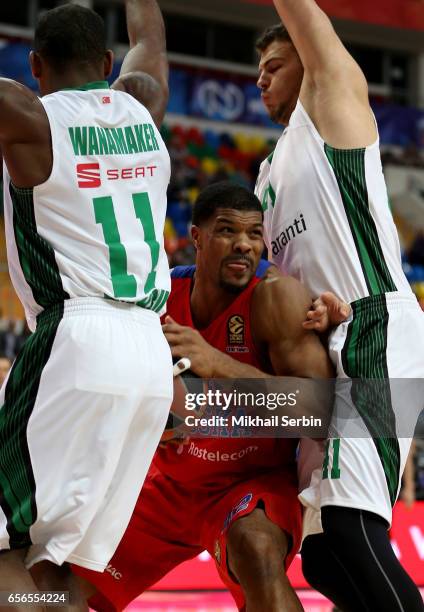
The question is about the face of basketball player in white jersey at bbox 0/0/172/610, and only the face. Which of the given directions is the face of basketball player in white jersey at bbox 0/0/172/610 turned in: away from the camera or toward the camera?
away from the camera

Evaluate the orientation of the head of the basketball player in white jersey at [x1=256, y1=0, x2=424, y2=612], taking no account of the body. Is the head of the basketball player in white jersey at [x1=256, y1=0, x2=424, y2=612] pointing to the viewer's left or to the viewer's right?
to the viewer's left

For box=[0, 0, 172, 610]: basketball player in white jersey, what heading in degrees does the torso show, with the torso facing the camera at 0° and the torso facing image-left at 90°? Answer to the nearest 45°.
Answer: approximately 135°

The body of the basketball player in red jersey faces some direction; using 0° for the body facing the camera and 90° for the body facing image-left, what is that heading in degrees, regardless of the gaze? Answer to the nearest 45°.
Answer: approximately 0°

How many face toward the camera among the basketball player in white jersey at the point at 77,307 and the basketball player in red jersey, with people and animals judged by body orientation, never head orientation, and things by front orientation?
1
